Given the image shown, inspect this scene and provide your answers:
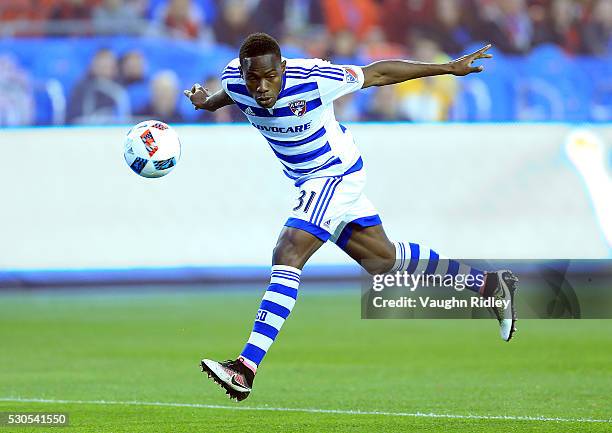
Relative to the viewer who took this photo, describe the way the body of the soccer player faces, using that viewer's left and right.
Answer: facing the viewer and to the left of the viewer

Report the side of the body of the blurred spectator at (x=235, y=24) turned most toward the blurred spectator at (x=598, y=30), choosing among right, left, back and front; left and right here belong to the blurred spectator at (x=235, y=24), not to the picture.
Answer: left

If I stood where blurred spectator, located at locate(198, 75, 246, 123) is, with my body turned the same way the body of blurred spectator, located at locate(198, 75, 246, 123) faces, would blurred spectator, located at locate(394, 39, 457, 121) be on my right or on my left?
on my left

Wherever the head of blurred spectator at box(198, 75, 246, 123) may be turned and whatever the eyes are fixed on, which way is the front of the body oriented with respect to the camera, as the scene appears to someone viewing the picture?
toward the camera

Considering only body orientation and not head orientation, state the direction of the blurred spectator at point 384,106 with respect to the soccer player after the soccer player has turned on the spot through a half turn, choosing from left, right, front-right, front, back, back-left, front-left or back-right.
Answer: front-left

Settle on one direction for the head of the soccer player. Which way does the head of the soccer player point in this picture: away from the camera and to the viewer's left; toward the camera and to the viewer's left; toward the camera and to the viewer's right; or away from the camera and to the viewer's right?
toward the camera and to the viewer's left

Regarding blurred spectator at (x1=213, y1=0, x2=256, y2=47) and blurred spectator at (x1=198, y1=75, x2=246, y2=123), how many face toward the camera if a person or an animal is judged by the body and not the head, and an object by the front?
2

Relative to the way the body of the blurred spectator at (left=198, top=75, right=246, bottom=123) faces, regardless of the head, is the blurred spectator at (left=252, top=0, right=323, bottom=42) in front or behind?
behind

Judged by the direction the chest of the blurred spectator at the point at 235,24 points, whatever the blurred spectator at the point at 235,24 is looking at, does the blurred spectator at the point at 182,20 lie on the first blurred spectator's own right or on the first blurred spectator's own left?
on the first blurred spectator's own right
